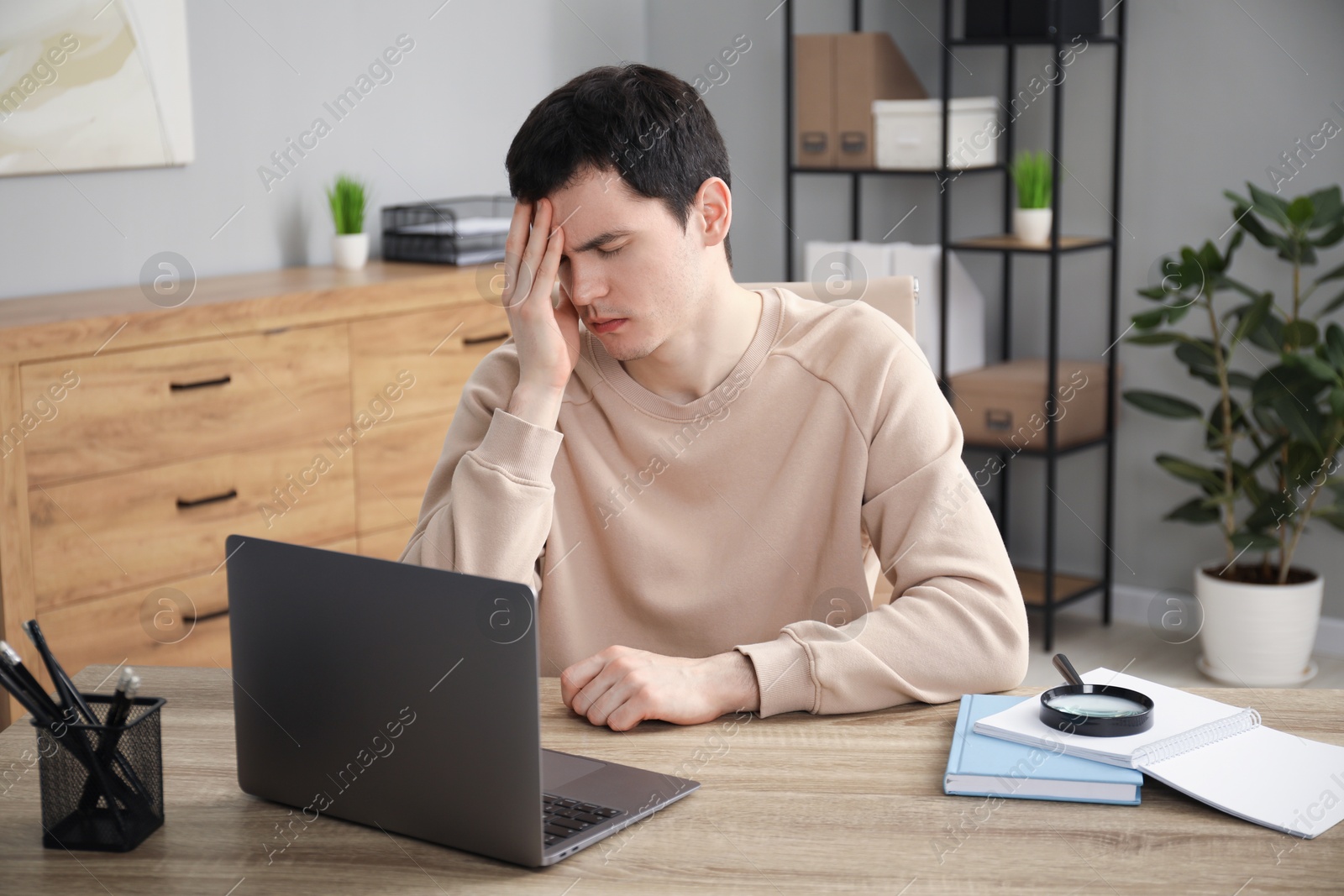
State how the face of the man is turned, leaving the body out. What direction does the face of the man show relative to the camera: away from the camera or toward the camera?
toward the camera

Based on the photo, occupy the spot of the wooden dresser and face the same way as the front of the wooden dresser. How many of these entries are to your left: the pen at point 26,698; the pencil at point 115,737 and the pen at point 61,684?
0

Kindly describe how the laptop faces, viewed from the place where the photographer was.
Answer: facing away from the viewer and to the right of the viewer

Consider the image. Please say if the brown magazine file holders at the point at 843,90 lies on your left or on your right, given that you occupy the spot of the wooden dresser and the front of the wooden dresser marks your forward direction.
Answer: on your left

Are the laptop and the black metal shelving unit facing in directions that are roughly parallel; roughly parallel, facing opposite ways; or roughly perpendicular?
roughly parallel, facing opposite ways

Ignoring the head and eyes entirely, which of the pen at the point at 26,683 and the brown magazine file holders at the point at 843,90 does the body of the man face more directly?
the pen

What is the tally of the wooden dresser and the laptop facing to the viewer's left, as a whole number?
0

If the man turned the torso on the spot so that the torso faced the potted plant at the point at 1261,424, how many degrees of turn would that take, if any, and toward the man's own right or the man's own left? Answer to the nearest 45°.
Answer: approximately 180°

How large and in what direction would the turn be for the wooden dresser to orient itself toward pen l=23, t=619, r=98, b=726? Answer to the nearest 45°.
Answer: approximately 45° to its right

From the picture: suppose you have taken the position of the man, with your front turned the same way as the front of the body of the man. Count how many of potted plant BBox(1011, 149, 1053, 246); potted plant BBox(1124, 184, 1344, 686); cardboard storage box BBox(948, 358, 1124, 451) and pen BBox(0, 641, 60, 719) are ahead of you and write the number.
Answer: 1

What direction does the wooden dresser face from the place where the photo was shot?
facing the viewer and to the right of the viewer

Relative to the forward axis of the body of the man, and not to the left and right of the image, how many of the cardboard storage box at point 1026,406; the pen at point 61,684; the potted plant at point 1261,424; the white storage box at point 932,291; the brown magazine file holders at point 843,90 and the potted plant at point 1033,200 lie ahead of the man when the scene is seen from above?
1

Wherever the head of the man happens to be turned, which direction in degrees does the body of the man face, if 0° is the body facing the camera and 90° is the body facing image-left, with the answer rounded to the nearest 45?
approximately 45°

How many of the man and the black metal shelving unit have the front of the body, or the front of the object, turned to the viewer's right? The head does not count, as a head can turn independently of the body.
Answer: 0

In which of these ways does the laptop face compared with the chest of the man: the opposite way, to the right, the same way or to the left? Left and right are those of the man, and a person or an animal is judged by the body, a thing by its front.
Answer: the opposite way

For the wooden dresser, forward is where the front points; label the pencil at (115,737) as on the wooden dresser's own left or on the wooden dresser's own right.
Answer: on the wooden dresser's own right
